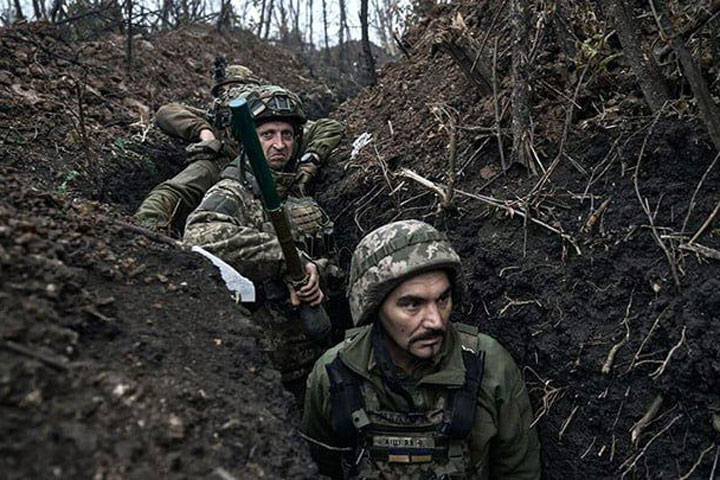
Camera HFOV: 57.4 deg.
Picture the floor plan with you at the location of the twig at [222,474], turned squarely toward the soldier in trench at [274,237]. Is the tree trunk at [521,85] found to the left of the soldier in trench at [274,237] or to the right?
right

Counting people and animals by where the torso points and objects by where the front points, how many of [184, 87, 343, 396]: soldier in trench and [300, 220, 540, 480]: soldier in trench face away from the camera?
0

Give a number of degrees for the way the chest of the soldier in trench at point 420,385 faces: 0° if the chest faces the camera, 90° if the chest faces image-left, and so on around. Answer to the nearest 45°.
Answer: approximately 0°

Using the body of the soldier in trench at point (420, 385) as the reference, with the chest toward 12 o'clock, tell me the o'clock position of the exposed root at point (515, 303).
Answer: The exposed root is roughly at 8 o'clock from the soldier in trench.

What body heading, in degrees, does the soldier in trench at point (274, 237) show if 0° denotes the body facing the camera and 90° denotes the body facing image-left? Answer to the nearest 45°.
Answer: approximately 315°

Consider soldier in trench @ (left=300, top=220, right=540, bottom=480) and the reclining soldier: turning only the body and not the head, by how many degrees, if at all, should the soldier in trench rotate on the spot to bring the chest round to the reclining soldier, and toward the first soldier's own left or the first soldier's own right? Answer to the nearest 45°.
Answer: approximately 135° to the first soldier's own right

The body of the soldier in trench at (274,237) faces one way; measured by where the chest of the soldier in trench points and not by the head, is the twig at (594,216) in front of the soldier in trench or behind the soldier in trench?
in front

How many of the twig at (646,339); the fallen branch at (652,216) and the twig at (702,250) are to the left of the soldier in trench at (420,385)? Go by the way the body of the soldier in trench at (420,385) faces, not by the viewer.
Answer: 3
